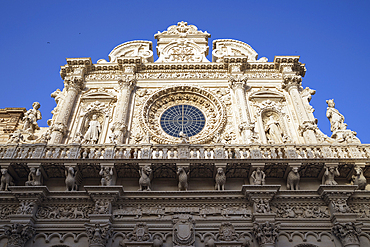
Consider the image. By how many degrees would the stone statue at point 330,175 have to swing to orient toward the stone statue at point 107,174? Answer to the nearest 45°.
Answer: approximately 45° to its right

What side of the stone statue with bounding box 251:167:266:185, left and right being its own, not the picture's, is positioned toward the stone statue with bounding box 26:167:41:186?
right

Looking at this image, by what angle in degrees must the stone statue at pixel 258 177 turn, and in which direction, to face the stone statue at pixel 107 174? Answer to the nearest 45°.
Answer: approximately 90° to its right

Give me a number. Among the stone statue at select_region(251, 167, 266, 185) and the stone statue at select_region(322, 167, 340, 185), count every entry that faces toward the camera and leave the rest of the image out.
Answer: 2

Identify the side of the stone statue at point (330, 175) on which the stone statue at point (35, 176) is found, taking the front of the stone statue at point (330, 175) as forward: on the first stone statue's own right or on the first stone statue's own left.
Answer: on the first stone statue's own right

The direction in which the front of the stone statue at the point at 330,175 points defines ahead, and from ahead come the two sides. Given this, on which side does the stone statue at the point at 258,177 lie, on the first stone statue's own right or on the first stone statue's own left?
on the first stone statue's own right
